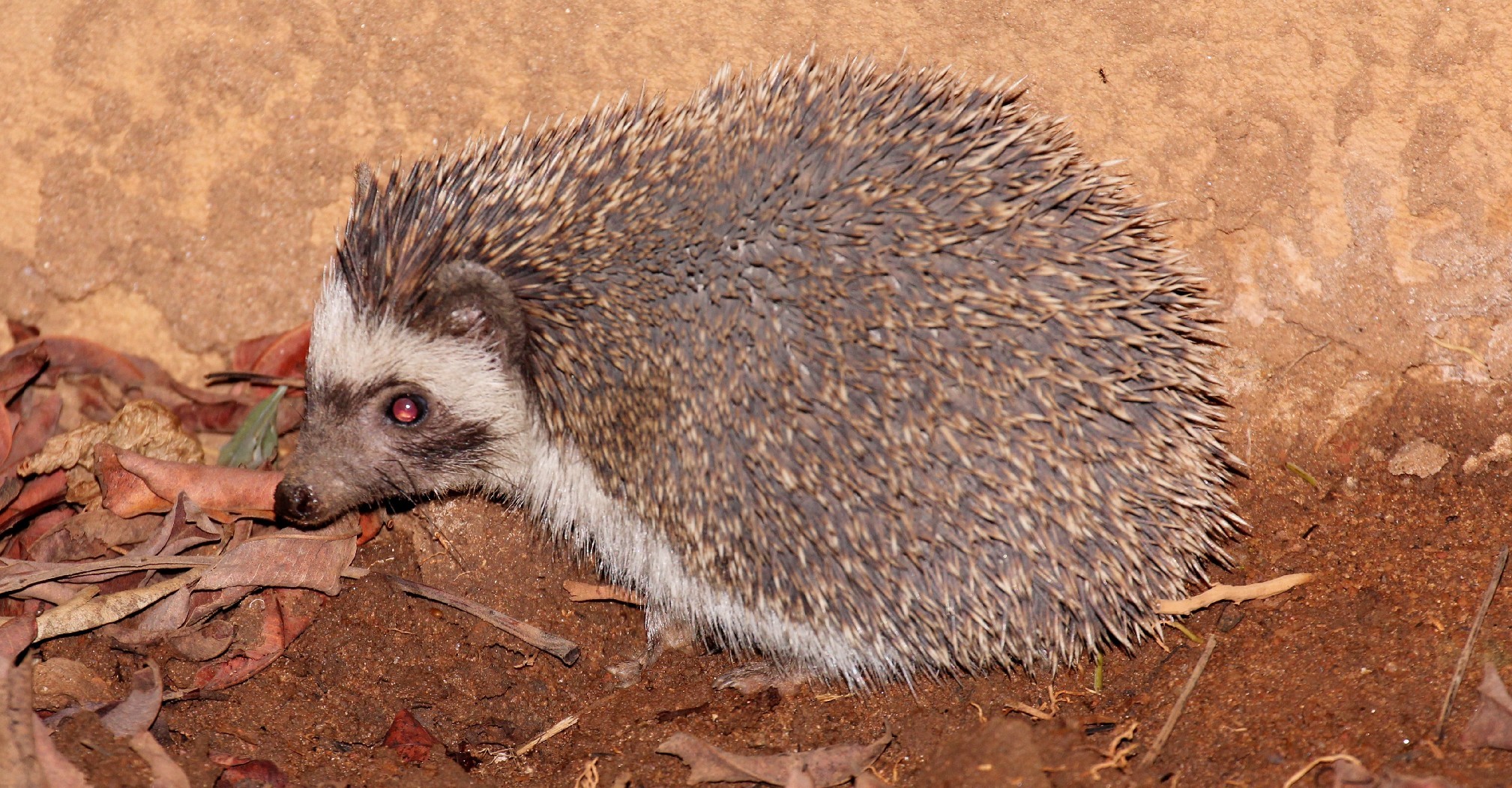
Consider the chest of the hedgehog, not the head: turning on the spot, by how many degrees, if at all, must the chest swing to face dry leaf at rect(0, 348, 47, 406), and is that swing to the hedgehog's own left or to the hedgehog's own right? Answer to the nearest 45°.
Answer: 0° — it already faces it

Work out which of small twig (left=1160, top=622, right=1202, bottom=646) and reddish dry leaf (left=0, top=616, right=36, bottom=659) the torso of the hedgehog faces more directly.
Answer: the reddish dry leaf

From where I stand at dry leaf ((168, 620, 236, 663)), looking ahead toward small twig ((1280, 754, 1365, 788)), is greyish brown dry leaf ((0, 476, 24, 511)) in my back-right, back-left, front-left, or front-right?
back-left

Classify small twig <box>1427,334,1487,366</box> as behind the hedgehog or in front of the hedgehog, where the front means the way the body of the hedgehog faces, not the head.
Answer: behind

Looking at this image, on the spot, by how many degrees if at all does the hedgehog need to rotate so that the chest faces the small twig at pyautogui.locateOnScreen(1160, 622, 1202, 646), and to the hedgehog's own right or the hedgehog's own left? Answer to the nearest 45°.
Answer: approximately 180°

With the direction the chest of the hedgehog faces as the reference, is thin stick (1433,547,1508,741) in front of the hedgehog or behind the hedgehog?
behind

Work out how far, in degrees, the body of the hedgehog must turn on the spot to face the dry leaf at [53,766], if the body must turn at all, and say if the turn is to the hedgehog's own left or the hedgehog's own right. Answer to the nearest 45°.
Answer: approximately 45° to the hedgehog's own left

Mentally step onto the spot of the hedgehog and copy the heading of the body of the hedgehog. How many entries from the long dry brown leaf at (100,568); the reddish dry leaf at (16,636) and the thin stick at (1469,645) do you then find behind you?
1

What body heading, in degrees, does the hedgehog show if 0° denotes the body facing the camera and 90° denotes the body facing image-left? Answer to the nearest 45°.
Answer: approximately 90°

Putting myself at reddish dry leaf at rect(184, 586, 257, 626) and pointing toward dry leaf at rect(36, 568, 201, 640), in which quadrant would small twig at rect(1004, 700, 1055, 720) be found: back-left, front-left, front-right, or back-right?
back-left
